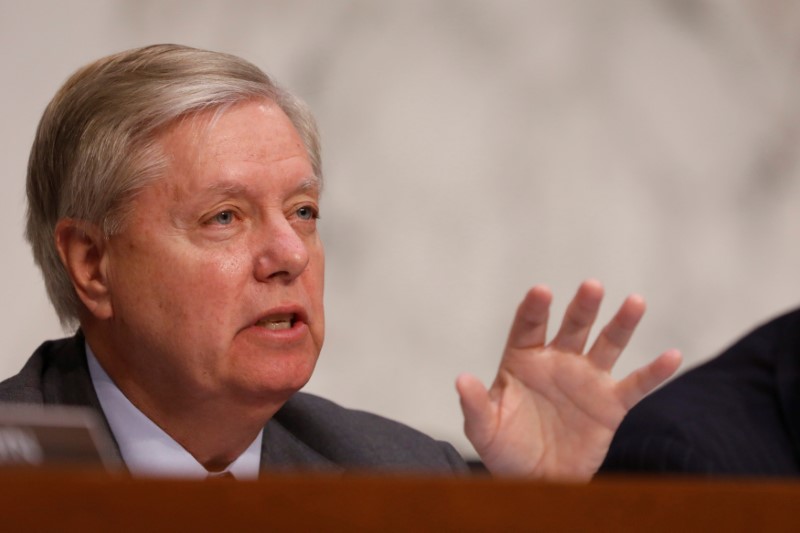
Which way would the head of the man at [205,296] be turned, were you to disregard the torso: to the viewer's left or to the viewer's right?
to the viewer's right

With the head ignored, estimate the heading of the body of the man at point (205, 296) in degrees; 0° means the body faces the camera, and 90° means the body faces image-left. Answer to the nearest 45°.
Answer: approximately 315°
